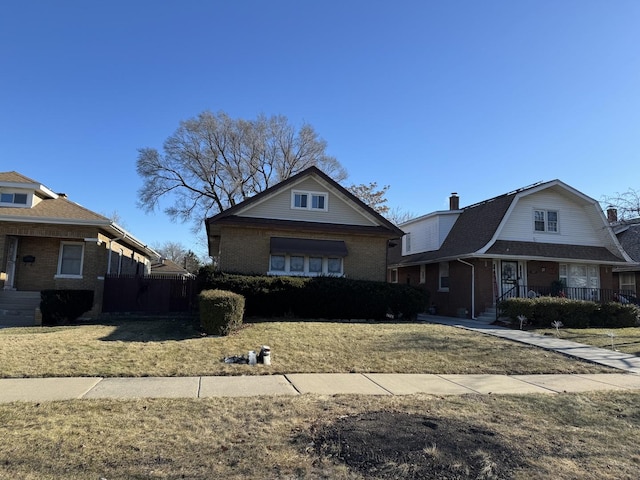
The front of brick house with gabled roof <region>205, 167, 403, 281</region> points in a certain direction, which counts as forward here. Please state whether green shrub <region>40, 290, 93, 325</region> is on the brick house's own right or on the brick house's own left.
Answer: on the brick house's own right

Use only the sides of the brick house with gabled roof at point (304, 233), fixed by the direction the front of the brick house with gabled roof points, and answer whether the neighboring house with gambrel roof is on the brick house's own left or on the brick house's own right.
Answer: on the brick house's own left

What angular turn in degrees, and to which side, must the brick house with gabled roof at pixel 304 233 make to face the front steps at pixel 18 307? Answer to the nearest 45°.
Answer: approximately 90° to its right

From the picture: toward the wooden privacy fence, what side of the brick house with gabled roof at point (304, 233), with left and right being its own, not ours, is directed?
right

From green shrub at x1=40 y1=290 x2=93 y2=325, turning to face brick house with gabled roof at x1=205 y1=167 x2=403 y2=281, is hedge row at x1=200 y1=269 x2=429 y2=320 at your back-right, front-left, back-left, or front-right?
front-right

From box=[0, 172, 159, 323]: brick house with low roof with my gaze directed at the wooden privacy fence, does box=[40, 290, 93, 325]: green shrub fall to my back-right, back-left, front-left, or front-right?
front-right

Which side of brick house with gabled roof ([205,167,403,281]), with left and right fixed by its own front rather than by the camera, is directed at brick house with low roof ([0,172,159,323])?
right

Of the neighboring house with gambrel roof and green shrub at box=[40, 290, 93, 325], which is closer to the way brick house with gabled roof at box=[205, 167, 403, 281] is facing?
the green shrub

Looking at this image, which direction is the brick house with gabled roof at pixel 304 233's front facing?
toward the camera

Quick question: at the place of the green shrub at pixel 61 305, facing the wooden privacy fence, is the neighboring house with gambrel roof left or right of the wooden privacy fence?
right

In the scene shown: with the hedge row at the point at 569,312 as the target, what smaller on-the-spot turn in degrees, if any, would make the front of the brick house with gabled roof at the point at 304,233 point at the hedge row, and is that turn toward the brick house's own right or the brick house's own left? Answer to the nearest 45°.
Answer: approximately 90° to the brick house's own left
